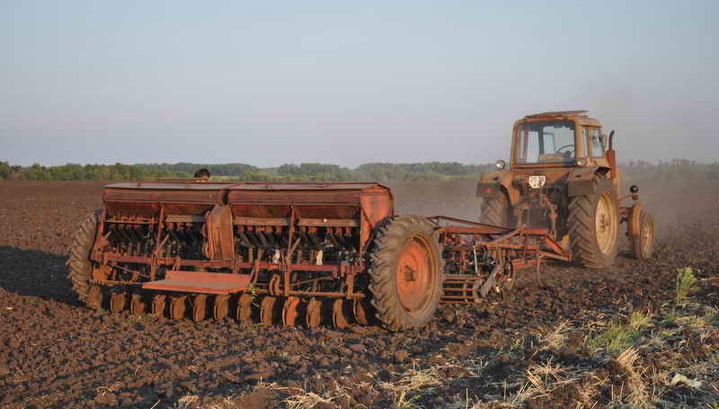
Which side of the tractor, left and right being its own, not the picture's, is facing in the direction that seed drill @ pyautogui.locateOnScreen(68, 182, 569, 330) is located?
back

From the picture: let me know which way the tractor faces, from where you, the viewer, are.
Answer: facing away from the viewer and to the right of the viewer

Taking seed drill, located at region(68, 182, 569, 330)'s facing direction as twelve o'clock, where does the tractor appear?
The tractor is roughly at 12 o'clock from the seed drill.

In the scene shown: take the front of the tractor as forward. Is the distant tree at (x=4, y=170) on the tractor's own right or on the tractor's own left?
on the tractor's own left

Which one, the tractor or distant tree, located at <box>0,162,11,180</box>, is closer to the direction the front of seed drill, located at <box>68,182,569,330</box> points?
the tractor

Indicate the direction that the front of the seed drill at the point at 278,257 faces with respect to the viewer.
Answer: facing away from the viewer and to the right of the viewer

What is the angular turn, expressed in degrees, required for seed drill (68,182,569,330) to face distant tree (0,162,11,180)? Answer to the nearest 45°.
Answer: approximately 90° to its left

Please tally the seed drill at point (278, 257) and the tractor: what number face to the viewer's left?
0
